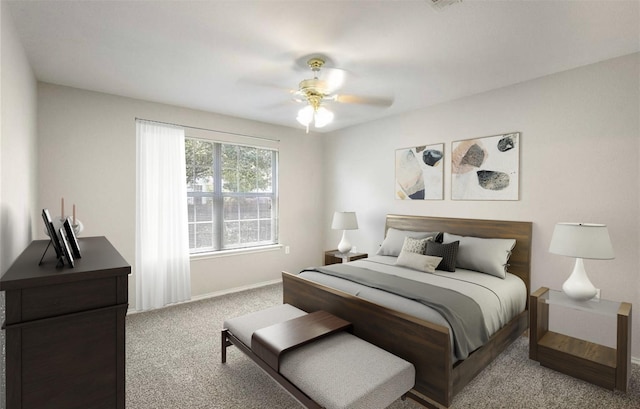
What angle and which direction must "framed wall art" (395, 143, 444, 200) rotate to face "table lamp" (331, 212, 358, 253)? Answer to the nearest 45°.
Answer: approximately 45° to its right

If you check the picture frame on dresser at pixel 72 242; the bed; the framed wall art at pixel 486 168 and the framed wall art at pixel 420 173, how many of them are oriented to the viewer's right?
1

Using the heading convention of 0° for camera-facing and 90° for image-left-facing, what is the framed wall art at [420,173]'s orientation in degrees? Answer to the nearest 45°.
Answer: approximately 45°

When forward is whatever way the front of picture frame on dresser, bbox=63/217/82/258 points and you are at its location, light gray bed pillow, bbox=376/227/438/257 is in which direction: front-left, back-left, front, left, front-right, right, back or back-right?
front

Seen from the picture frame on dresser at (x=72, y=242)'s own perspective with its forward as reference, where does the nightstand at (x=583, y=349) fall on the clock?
The nightstand is roughly at 1 o'clock from the picture frame on dresser.

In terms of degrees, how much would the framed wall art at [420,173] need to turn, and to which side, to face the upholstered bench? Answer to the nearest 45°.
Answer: approximately 45° to its left

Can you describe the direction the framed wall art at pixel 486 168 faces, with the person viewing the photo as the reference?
facing the viewer and to the left of the viewer

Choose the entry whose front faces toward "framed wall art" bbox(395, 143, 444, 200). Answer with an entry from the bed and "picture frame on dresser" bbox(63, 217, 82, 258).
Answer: the picture frame on dresser

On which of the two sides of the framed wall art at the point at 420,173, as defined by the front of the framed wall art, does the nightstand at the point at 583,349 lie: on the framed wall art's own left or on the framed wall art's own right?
on the framed wall art's own left

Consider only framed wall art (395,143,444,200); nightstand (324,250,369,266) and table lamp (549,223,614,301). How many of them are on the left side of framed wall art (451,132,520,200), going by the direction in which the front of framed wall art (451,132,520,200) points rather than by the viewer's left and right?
1

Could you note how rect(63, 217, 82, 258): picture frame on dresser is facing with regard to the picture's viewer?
facing to the right of the viewer

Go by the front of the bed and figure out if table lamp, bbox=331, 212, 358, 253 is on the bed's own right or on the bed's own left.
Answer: on the bed's own right

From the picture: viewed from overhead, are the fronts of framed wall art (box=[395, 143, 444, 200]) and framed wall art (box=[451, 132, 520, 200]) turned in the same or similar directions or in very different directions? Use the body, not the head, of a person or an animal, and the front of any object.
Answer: same or similar directions

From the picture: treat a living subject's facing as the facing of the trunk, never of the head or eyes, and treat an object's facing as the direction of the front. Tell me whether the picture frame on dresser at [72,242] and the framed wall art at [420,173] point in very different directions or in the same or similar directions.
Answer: very different directions

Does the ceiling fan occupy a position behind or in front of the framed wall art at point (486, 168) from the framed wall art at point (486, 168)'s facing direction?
in front

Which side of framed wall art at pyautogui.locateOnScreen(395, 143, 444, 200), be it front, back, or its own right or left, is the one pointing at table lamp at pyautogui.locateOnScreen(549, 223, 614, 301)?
left
